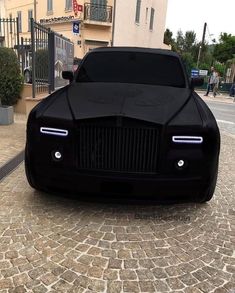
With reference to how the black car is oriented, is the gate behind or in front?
behind

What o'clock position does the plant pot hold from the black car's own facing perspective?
The plant pot is roughly at 5 o'clock from the black car.

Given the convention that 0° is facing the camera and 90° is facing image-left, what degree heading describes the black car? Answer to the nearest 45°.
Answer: approximately 0°

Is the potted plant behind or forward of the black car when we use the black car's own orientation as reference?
behind

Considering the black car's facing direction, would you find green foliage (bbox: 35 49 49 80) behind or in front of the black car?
behind
